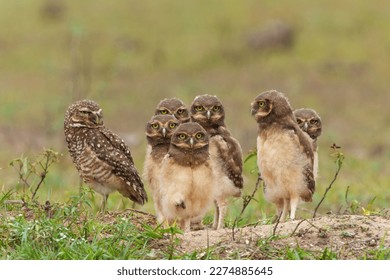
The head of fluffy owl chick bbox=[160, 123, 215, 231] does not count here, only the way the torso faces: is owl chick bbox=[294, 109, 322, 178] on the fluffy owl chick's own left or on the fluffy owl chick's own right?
on the fluffy owl chick's own left

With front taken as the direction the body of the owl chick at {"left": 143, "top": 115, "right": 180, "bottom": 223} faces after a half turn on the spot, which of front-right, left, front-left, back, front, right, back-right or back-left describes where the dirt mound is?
back-right

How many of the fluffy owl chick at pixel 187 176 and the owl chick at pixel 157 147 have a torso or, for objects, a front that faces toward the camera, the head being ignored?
2

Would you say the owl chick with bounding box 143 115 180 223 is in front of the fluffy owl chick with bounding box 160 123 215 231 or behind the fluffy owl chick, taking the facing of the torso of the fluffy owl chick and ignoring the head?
behind

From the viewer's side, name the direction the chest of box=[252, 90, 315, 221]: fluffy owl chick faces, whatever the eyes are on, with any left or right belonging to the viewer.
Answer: facing the viewer and to the left of the viewer

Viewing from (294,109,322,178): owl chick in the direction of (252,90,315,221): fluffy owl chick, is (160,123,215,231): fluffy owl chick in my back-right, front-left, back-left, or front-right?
front-right

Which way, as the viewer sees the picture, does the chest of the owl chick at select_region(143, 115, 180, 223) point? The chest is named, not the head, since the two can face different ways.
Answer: toward the camera

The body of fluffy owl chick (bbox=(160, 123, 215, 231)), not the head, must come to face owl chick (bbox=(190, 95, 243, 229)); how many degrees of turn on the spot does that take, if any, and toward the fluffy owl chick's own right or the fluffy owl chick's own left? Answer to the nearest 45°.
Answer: approximately 135° to the fluffy owl chick's own left

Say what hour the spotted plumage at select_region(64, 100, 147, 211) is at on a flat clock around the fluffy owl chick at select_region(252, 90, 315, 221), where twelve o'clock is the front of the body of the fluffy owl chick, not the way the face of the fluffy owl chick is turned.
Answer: The spotted plumage is roughly at 2 o'clock from the fluffy owl chick.

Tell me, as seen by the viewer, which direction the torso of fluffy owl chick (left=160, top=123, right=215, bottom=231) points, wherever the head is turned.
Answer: toward the camera

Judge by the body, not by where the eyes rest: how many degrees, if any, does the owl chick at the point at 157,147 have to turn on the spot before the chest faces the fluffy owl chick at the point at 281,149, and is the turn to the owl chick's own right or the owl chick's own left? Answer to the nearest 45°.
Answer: approximately 90° to the owl chick's own left
